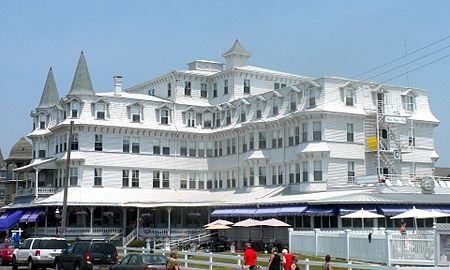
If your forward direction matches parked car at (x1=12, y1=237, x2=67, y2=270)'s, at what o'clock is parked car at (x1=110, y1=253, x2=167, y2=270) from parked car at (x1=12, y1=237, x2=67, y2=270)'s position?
parked car at (x1=110, y1=253, x2=167, y2=270) is roughly at 4 o'clock from parked car at (x1=12, y1=237, x2=67, y2=270).

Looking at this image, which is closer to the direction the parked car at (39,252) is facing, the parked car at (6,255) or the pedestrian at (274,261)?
the parked car
